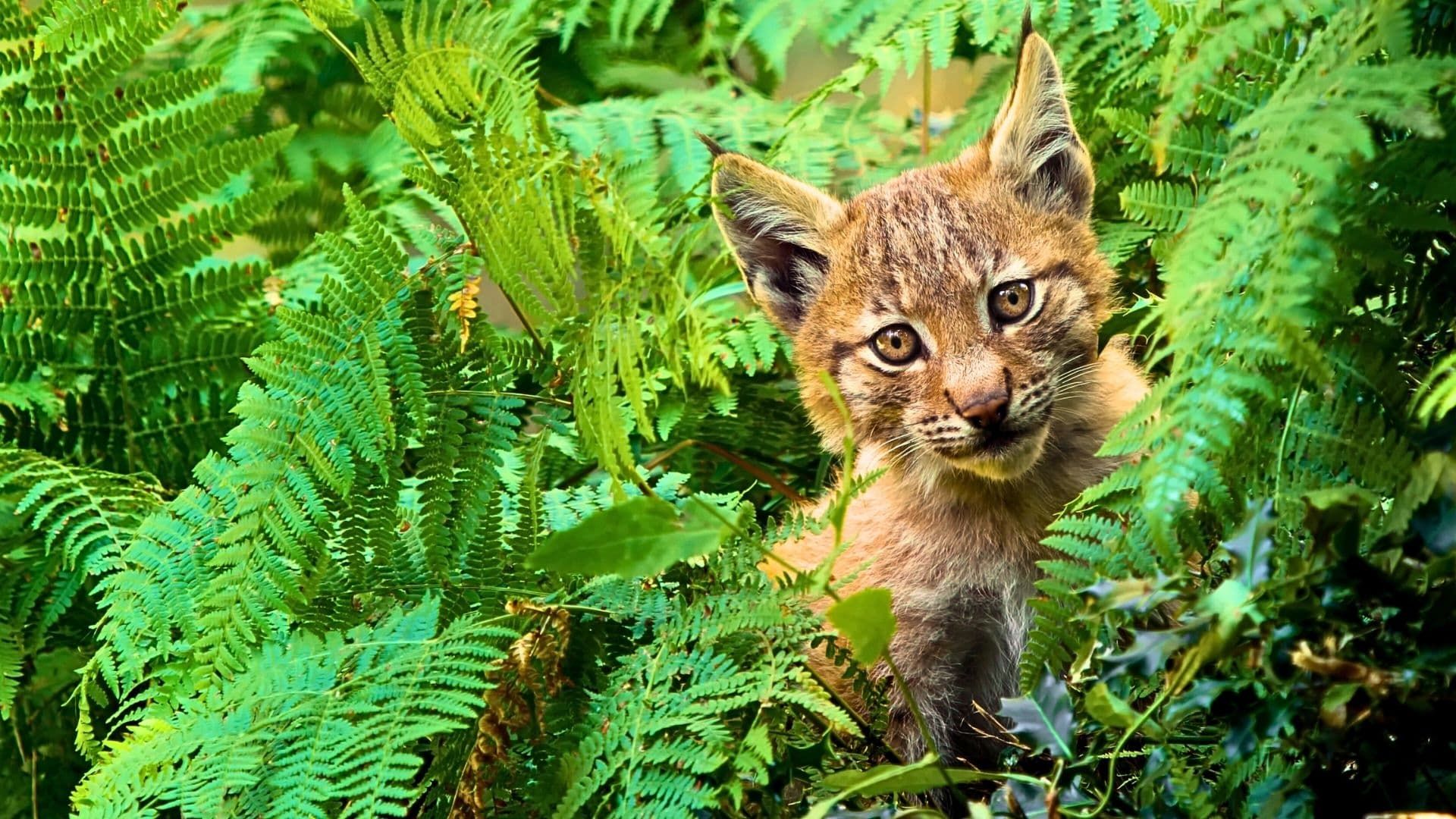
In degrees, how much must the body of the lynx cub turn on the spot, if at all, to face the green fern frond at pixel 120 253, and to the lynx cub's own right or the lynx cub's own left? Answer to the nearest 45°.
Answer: approximately 90° to the lynx cub's own right

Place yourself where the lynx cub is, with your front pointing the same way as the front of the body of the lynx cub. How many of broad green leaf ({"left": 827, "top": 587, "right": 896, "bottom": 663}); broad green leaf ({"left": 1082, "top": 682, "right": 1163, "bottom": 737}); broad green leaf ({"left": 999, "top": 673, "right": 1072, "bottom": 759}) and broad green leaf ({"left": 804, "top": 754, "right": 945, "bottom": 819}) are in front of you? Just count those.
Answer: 4

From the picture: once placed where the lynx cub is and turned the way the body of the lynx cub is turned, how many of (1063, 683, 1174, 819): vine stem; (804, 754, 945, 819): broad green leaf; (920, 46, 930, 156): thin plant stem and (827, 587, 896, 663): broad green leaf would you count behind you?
1

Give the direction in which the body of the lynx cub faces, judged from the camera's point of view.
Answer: toward the camera

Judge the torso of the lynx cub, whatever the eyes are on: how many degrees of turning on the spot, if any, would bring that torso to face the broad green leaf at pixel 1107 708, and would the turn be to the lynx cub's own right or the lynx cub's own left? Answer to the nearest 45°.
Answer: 0° — it already faces it

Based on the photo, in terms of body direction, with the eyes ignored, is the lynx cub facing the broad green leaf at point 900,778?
yes

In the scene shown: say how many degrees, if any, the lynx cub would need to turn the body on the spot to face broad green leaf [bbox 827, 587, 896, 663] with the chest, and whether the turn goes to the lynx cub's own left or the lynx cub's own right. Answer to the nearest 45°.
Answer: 0° — it already faces it

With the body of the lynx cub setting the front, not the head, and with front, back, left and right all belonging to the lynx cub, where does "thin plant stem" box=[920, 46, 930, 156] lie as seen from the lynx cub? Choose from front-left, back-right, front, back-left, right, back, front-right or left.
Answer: back

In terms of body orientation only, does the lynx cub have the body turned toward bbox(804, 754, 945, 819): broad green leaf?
yes

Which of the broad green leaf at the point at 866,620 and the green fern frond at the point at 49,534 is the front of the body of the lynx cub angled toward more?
the broad green leaf

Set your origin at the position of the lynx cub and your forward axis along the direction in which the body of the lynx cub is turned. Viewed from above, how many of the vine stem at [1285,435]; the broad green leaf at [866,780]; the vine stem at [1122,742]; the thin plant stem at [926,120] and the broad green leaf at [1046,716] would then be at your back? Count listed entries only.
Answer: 1

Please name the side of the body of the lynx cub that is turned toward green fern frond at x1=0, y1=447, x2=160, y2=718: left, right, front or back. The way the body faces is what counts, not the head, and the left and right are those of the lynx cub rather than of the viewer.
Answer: right

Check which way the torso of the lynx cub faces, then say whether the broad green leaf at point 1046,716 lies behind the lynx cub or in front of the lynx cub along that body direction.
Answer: in front
